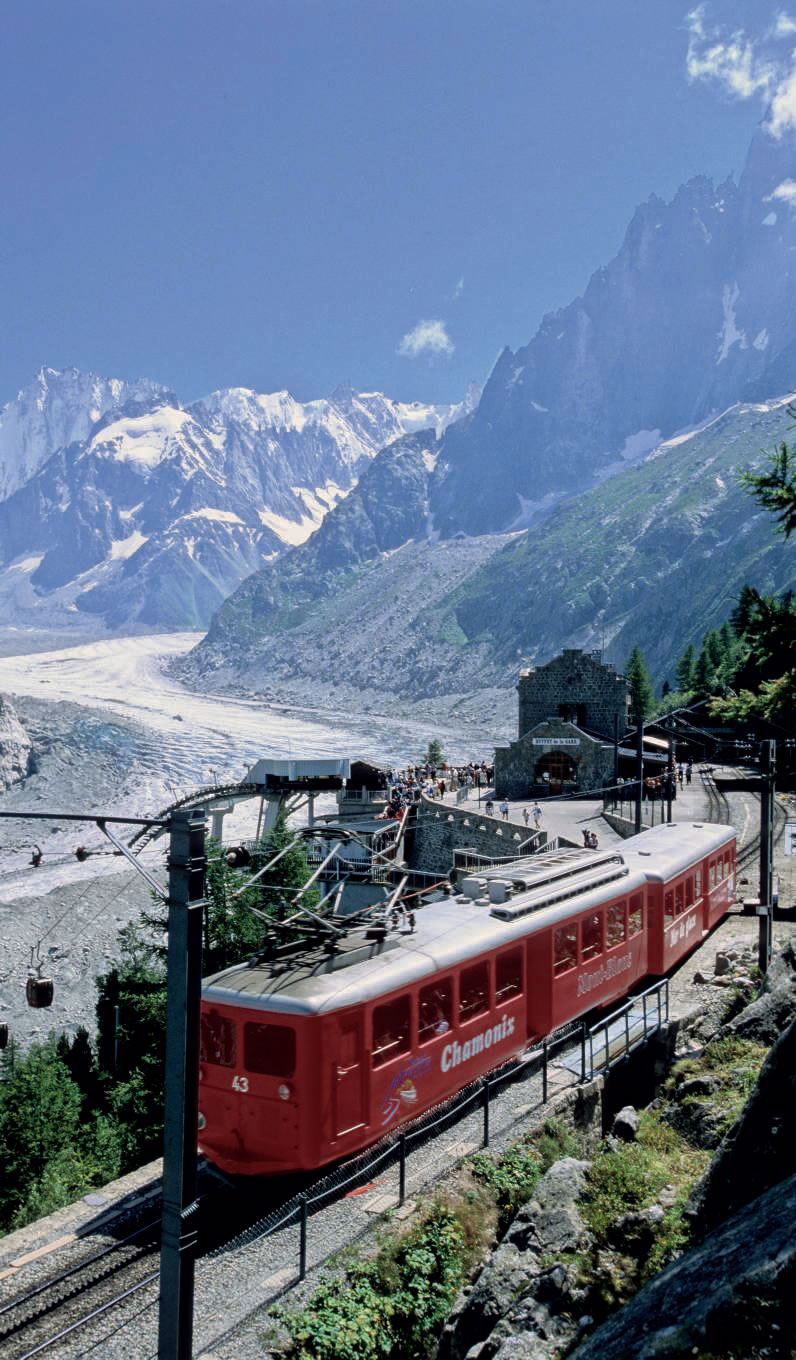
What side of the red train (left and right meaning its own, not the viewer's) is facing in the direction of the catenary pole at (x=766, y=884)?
back

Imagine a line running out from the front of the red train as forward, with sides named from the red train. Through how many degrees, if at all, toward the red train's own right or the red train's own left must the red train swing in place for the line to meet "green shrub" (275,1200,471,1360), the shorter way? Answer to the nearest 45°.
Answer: approximately 45° to the red train's own left

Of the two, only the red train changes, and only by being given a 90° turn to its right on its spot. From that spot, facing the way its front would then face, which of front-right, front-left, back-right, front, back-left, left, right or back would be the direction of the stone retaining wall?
front-right

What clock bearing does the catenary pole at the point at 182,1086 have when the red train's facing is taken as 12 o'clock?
The catenary pole is roughly at 11 o'clock from the red train.

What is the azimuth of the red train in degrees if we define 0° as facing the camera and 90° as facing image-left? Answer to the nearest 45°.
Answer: approximately 45°

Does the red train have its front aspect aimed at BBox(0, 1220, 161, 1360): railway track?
yes

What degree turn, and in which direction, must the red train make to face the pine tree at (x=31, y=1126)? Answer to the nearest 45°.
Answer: approximately 90° to its right
